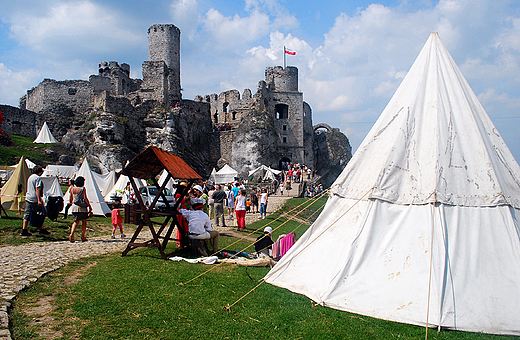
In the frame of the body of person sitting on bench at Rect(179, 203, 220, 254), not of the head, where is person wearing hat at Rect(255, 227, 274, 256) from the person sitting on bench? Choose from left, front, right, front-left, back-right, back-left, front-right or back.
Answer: front-right

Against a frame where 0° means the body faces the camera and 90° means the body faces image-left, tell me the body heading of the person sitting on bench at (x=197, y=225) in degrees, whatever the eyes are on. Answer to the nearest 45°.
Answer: approximately 225°

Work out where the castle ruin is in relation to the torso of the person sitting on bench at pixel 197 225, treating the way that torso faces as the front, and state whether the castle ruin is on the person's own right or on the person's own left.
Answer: on the person's own left

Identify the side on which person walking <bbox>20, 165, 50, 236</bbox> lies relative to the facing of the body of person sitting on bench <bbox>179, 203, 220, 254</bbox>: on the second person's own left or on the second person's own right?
on the second person's own left
